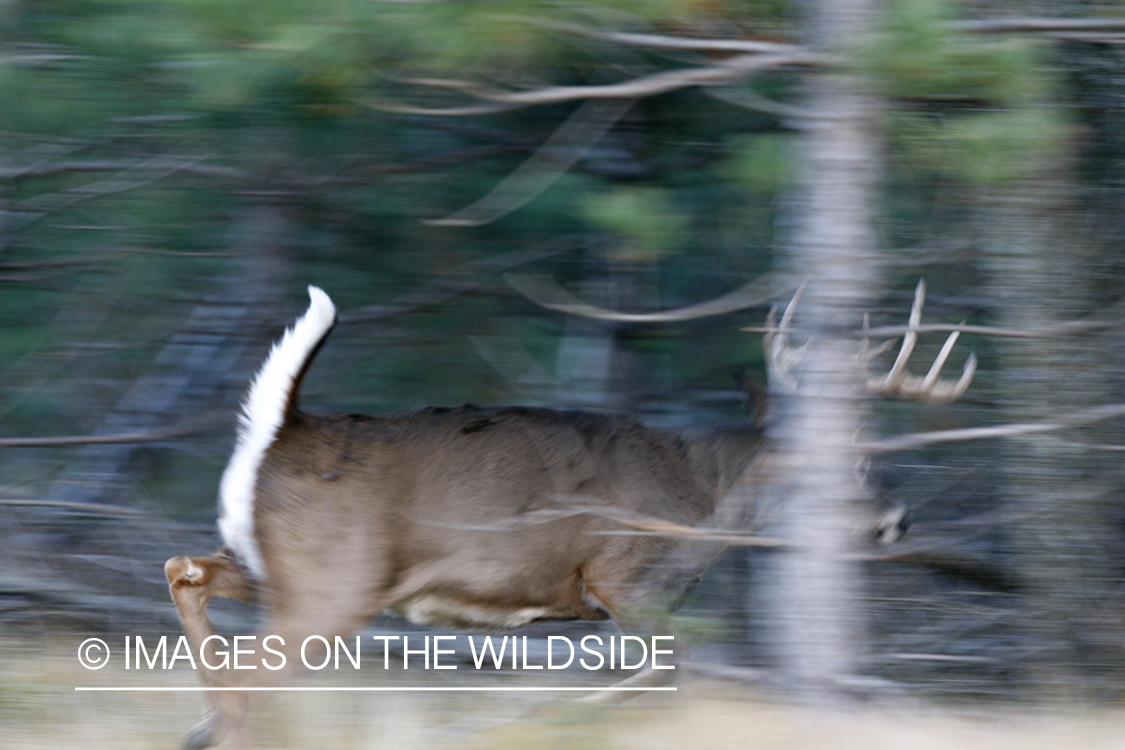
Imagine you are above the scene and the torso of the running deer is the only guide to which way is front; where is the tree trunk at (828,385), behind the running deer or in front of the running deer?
in front

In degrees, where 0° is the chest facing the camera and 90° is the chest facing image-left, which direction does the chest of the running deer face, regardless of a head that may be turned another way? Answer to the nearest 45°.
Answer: approximately 270°
